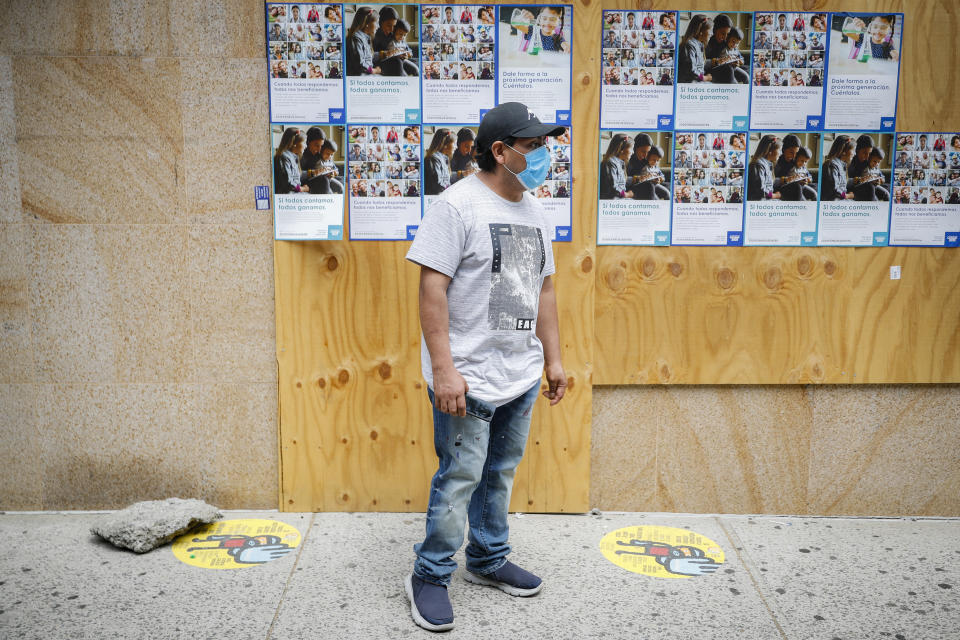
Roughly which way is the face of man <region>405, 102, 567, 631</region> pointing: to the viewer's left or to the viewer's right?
to the viewer's right

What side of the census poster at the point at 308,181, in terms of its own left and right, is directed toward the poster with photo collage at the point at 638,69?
left

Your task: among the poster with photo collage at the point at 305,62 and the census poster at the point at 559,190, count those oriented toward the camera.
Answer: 2

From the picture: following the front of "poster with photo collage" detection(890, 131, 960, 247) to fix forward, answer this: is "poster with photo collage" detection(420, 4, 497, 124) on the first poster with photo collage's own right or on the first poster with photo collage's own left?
on the first poster with photo collage's own right
